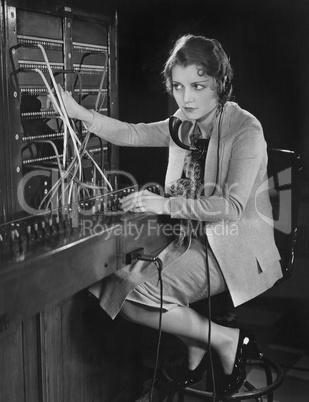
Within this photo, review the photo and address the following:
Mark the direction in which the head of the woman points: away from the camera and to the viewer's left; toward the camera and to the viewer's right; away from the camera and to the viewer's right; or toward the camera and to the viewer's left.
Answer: toward the camera and to the viewer's left

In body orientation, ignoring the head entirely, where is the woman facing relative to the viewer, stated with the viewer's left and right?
facing the viewer and to the left of the viewer
